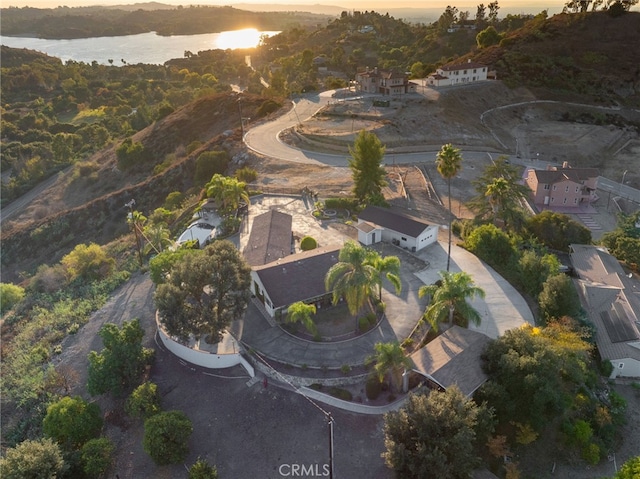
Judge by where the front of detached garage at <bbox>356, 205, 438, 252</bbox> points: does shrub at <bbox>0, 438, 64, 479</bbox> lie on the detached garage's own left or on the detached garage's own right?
on the detached garage's own right

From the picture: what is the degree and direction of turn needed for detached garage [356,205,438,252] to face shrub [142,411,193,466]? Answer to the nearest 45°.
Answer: approximately 90° to its right

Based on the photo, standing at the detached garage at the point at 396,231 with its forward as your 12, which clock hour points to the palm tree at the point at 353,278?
The palm tree is roughly at 2 o'clock from the detached garage.

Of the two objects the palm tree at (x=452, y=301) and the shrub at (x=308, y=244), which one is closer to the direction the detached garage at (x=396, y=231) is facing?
the palm tree

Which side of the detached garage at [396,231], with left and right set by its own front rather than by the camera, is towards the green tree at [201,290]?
right

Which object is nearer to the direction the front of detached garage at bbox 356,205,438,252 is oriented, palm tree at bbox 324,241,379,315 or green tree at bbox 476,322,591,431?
the green tree

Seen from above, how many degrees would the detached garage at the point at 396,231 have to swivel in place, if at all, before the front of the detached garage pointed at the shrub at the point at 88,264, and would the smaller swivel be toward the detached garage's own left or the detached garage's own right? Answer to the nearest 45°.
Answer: approximately 135° to the detached garage's own right

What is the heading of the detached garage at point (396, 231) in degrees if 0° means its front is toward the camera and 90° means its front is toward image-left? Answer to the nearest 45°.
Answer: approximately 315°

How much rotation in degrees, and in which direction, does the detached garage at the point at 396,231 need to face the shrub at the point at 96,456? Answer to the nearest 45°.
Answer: approximately 90° to its right
